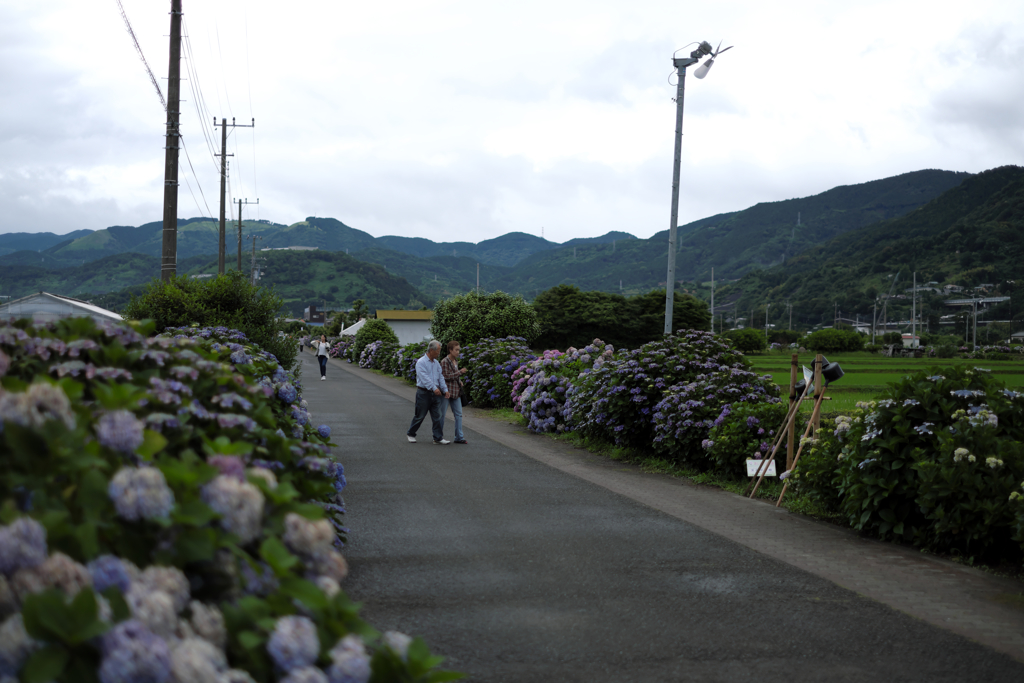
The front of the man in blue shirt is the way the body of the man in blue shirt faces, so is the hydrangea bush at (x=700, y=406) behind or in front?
in front

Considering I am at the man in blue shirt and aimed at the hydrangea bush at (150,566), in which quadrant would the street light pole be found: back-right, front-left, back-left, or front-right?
back-left

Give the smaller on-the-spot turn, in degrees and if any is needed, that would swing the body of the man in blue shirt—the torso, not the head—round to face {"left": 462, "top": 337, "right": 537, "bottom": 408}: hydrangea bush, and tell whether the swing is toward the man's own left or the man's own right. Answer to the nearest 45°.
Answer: approximately 90° to the man's own left

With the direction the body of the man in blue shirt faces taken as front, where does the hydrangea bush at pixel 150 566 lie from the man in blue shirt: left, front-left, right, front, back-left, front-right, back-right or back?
right

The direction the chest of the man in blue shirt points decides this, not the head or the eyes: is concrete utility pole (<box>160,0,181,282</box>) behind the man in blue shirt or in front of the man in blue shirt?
behind
